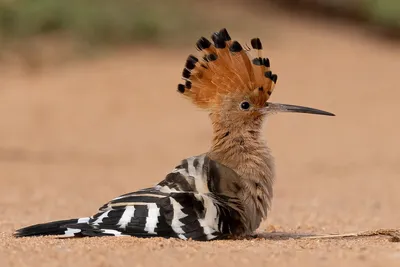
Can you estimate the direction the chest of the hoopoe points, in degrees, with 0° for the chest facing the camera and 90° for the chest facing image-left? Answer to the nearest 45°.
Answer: approximately 270°
